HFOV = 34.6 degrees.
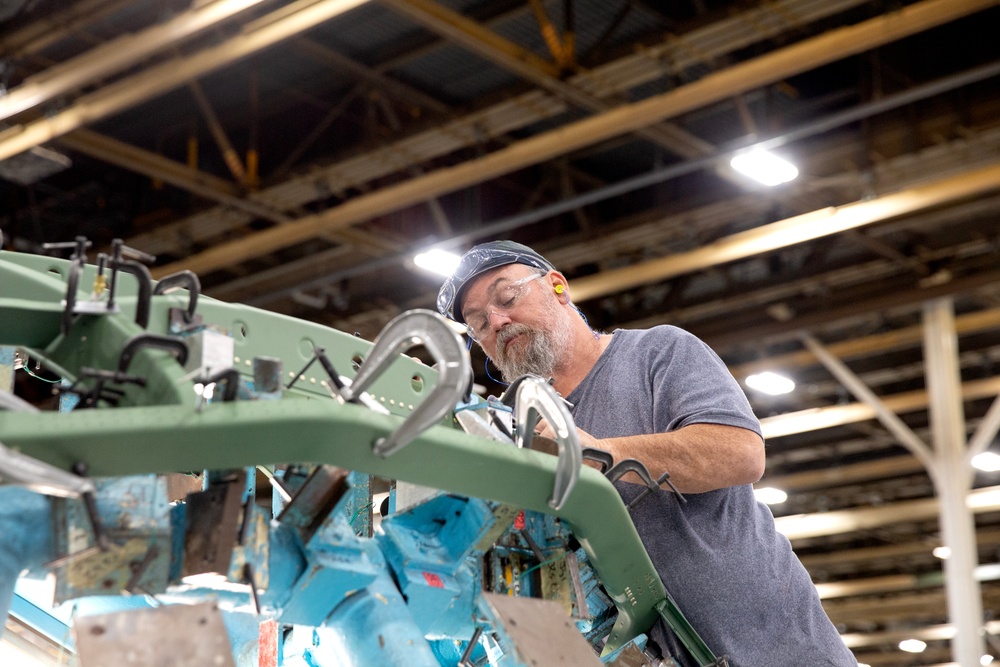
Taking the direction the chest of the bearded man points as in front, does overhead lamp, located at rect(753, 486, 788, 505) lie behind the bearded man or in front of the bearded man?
behind

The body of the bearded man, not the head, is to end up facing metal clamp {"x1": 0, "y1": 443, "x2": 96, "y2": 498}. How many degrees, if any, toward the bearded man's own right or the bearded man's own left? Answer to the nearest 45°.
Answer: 0° — they already face it

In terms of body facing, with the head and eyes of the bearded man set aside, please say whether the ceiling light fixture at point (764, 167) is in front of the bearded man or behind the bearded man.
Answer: behind

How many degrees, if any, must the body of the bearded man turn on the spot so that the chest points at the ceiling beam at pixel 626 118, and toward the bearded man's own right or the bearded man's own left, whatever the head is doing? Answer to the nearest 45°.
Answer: approximately 135° to the bearded man's own right

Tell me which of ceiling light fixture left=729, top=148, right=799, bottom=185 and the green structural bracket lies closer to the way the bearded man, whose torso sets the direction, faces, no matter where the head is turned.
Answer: the green structural bracket

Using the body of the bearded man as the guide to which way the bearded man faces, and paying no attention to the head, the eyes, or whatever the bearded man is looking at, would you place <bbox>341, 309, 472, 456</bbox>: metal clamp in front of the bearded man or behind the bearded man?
in front

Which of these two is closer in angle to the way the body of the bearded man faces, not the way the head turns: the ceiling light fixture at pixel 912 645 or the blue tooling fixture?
the blue tooling fixture

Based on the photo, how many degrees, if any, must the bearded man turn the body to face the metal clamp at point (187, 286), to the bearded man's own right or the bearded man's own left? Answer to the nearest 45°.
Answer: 0° — they already face it

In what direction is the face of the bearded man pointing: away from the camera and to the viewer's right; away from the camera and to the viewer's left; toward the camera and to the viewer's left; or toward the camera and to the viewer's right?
toward the camera and to the viewer's left

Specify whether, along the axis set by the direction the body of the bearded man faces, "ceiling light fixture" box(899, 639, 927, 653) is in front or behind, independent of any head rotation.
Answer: behind

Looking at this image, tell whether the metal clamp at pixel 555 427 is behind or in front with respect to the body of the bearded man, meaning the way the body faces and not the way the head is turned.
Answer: in front

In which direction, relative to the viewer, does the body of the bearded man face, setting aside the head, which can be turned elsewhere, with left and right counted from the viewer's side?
facing the viewer and to the left of the viewer
